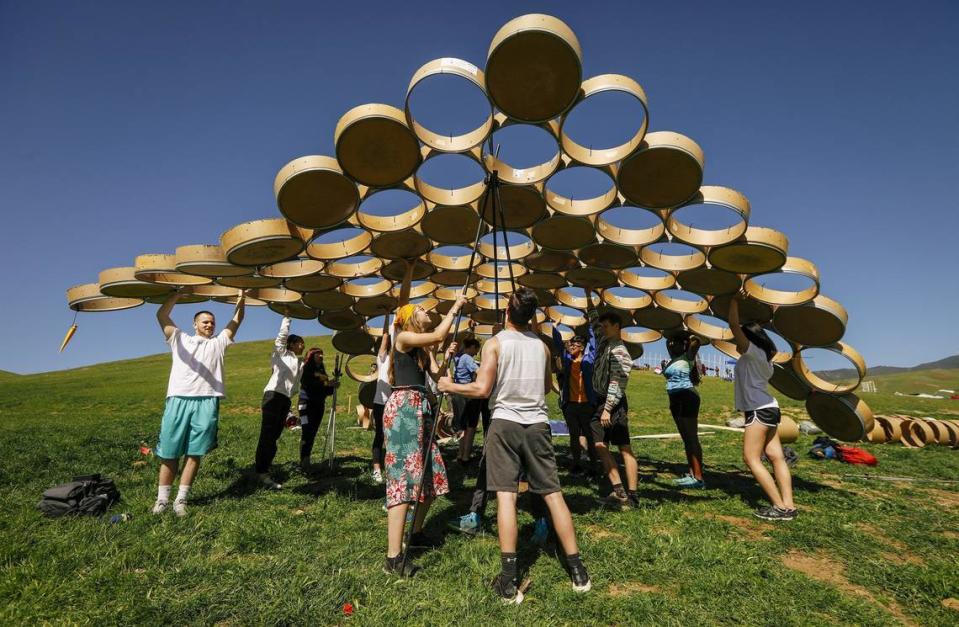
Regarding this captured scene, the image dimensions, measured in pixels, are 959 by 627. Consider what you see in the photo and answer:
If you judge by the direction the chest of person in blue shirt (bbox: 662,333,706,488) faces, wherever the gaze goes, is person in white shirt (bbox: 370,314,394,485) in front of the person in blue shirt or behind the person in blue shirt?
in front

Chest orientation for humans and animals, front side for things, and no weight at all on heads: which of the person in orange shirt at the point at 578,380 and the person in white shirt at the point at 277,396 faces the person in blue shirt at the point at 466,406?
the person in white shirt

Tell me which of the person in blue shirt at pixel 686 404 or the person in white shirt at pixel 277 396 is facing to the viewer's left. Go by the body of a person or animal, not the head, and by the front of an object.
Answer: the person in blue shirt

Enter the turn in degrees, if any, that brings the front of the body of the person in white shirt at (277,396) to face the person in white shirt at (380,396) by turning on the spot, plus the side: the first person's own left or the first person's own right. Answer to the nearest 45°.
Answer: approximately 45° to the first person's own right

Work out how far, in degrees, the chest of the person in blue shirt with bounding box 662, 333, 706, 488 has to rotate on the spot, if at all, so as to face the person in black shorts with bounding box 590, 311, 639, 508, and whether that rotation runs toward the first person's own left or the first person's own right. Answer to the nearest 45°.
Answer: approximately 45° to the first person's own left

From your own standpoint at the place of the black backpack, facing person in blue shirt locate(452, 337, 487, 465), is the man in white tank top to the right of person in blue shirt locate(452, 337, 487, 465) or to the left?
right

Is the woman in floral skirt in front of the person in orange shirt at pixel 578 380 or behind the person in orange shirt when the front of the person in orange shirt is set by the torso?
in front

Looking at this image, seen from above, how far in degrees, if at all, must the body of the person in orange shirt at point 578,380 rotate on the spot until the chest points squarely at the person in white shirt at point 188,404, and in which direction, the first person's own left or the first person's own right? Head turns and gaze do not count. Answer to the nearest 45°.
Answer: approximately 45° to the first person's own right

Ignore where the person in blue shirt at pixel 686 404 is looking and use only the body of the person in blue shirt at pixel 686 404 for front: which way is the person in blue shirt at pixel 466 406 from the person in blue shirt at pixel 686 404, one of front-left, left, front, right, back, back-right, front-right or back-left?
front

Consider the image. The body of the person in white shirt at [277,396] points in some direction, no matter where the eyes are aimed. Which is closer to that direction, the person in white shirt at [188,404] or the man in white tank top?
the man in white tank top

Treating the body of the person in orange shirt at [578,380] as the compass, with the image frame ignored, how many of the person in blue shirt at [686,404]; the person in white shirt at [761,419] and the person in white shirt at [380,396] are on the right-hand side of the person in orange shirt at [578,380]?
1

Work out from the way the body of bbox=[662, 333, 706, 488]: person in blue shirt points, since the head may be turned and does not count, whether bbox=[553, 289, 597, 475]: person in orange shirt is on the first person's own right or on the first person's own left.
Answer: on the first person's own left

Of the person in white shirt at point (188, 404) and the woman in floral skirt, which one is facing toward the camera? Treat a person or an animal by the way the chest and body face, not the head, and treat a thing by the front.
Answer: the person in white shirt

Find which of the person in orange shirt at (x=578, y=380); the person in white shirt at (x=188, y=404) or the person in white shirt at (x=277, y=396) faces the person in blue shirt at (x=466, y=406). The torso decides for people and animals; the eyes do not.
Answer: the person in white shirt at (x=277, y=396)

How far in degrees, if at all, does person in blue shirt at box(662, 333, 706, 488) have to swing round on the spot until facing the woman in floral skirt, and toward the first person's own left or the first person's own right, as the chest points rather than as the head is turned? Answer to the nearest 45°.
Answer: approximately 45° to the first person's own left

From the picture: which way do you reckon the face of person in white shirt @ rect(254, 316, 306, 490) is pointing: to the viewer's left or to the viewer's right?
to the viewer's right

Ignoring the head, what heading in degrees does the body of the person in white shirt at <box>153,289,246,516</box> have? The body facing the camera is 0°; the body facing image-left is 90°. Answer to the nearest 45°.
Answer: approximately 0°
